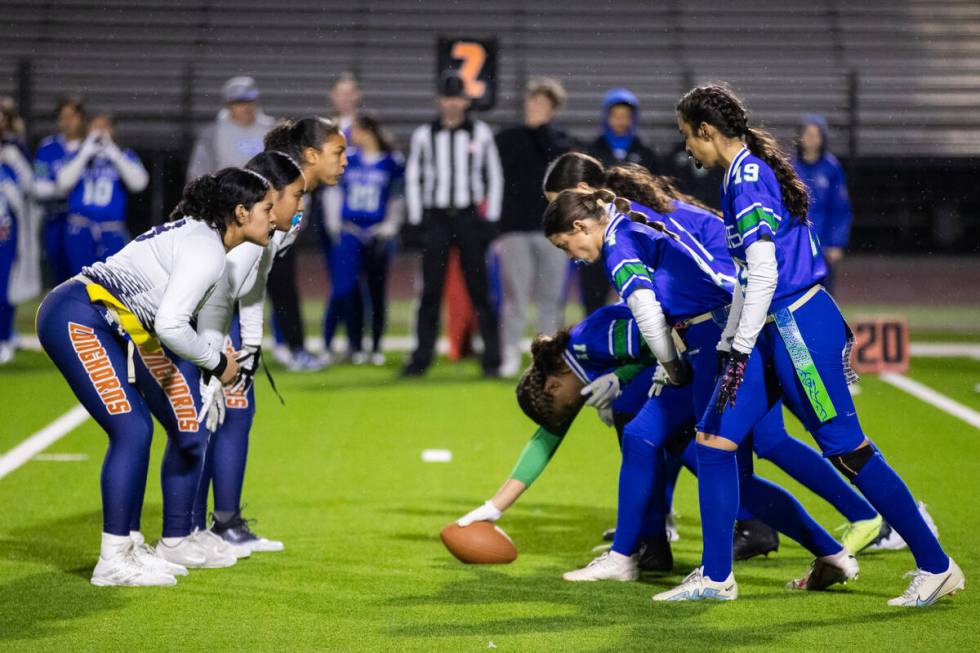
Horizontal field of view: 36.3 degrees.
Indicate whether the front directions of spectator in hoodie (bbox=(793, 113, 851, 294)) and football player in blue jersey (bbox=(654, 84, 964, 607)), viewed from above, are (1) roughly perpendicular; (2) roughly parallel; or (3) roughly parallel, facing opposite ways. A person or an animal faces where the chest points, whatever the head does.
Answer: roughly perpendicular

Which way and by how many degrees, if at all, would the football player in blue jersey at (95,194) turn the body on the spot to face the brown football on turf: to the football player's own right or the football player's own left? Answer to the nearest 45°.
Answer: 0° — they already face it

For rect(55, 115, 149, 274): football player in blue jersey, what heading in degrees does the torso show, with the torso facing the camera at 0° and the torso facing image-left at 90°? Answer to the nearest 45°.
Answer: approximately 0°

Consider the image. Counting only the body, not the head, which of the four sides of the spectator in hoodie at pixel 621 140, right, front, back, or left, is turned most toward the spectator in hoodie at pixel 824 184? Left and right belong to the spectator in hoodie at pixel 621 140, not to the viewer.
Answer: left

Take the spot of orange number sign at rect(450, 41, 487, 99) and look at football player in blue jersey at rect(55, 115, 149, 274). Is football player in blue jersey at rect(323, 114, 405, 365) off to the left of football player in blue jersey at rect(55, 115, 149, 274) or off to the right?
left

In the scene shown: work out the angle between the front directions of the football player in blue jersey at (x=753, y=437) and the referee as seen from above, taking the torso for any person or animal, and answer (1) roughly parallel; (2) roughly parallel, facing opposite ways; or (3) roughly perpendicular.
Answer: roughly perpendicular

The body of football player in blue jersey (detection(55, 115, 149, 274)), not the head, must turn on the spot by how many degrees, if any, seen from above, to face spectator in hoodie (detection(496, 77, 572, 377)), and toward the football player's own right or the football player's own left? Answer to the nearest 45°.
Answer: approximately 45° to the football player's own left

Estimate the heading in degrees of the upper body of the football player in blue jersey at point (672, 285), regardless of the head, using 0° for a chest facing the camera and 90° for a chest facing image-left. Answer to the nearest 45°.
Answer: approximately 90°

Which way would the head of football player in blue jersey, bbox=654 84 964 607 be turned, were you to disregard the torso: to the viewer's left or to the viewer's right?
to the viewer's left
